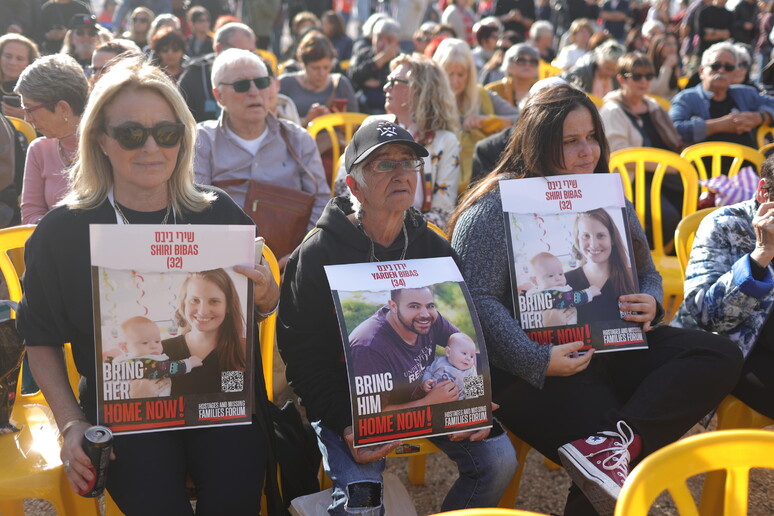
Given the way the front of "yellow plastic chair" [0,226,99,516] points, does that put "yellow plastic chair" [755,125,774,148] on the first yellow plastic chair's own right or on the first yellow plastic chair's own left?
on the first yellow plastic chair's own left

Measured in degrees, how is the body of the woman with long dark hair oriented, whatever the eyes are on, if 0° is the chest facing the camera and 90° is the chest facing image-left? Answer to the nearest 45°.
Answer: approximately 315°

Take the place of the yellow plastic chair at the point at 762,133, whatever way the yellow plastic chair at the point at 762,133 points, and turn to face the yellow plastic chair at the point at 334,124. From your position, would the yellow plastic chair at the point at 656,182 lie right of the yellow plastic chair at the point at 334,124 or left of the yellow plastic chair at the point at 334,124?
left

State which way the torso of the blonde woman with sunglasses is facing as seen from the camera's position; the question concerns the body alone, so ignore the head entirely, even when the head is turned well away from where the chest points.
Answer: toward the camera

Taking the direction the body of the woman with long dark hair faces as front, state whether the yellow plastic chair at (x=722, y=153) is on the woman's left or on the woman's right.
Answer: on the woman's left

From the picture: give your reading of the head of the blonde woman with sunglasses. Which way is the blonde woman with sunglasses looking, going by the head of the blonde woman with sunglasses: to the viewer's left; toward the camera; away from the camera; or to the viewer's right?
toward the camera

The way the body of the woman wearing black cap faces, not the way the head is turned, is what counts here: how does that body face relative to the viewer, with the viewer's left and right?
facing the viewer and to the right of the viewer

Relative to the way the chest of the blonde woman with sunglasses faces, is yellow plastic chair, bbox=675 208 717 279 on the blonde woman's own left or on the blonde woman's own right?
on the blonde woman's own left

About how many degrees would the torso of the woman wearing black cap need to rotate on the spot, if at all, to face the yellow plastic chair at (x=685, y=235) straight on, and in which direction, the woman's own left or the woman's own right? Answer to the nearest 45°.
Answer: approximately 90° to the woman's own left

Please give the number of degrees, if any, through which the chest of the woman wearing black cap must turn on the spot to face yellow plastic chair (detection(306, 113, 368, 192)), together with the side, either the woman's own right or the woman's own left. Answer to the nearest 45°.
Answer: approximately 135° to the woman's own left

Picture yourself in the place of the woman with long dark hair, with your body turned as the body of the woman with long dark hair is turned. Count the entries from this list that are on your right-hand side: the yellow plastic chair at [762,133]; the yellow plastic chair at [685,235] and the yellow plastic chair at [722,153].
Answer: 0

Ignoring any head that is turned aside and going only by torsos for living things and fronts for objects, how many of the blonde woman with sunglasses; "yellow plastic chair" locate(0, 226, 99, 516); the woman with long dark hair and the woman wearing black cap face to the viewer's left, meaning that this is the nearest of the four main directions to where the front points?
0

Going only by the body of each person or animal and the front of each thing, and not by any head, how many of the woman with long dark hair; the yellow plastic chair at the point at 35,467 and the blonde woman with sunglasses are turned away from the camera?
0

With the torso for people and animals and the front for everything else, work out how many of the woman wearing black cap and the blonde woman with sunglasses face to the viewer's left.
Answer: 0

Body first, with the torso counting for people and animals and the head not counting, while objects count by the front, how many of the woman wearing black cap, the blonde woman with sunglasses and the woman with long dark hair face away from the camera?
0

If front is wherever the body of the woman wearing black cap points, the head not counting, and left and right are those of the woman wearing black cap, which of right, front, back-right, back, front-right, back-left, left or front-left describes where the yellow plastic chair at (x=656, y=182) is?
left

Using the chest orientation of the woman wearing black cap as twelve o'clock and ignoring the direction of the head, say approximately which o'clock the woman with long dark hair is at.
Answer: The woman with long dark hair is roughly at 10 o'clock from the woman wearing black cap.

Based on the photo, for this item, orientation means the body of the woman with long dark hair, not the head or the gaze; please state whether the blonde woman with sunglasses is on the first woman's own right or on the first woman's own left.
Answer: on the first woman's own right

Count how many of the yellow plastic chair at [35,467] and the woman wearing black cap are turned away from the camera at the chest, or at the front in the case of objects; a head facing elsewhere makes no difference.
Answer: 0

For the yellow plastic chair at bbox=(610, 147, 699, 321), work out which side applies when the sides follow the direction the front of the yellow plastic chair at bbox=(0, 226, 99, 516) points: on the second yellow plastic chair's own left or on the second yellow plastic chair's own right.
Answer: on the second yellow plastic chair's own left
